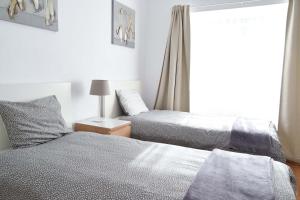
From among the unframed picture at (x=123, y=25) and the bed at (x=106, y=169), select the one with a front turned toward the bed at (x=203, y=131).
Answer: the unframed picture

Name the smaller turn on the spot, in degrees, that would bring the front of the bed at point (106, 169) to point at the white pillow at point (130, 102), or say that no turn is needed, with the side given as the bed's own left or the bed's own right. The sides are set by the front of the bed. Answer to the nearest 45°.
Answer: approximately 135° to the bed's own left

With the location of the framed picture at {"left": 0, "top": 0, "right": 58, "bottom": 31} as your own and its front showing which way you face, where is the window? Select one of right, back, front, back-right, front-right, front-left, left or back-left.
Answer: front-left

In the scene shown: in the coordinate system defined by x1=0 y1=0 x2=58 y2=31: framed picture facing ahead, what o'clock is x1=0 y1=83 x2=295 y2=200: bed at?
The bed is roughly at 1 o'clock from the framed picture.

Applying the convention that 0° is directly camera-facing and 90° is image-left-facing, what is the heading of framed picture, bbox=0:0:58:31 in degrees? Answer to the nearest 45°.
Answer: approximately 315°

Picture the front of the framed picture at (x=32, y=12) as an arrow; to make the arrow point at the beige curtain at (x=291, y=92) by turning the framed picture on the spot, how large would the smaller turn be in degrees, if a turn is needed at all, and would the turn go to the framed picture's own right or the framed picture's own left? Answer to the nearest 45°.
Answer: approximately 45° to the framed picture's own left

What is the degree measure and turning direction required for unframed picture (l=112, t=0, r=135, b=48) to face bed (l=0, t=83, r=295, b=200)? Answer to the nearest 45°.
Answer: approximately 45° to its right

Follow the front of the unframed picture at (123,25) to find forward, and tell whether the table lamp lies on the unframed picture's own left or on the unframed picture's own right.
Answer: on the unframed picture's own right

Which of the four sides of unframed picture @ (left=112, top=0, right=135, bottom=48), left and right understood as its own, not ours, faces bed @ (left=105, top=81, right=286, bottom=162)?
front

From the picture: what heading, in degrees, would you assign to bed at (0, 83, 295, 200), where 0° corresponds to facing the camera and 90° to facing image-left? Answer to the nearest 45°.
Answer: approximately 315°

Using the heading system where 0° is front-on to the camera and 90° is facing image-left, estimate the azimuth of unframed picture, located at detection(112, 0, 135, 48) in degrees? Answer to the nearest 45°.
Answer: approximately 315°

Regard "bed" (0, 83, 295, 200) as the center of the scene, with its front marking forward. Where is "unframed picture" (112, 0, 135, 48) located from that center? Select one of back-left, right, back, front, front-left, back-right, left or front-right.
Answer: back-left

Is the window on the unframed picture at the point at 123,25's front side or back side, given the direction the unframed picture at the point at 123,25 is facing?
on the front side

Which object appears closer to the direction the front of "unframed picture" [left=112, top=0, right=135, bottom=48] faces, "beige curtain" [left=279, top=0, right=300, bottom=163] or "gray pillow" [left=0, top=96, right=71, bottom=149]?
the beige curtain

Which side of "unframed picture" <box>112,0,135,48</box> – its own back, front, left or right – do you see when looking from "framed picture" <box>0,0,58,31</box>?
right

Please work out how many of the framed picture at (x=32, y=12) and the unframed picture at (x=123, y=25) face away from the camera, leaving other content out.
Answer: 0

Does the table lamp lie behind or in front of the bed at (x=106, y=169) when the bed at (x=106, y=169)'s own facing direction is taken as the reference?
behind
